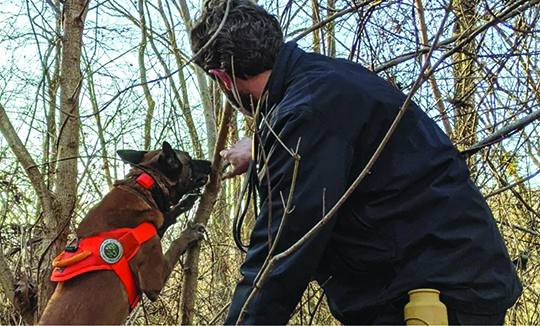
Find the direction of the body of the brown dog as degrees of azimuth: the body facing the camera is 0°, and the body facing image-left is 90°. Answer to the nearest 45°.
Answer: approximately 270°

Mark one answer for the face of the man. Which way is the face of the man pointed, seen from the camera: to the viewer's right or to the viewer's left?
to the viewer's left

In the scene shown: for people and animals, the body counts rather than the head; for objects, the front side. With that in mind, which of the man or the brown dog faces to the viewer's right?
the brown dog

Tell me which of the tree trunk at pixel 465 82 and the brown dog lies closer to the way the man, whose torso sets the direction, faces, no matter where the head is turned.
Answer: the brown dog

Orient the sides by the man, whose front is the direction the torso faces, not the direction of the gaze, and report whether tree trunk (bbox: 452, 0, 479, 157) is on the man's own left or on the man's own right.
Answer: on the man's own right

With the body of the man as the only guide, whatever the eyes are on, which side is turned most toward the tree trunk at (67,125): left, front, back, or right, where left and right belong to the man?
front

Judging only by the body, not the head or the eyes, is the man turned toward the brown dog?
yes

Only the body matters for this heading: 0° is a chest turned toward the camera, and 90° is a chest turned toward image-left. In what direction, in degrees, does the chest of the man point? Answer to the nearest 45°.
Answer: approximately 135°

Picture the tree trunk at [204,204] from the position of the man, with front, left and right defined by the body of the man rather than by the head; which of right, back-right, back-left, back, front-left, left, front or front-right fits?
front

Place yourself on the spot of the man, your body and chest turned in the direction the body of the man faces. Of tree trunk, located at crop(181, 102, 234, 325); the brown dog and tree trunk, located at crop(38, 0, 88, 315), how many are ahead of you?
3

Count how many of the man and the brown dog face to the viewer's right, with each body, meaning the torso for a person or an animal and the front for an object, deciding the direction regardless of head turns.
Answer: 1

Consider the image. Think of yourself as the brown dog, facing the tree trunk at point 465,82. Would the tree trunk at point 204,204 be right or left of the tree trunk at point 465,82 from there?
right

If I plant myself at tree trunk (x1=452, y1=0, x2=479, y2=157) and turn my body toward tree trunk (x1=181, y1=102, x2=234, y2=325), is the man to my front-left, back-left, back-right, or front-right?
front-left

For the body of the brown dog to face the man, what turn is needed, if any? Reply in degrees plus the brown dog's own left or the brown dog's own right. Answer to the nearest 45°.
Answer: approximately 90° to the brown dog's own right
